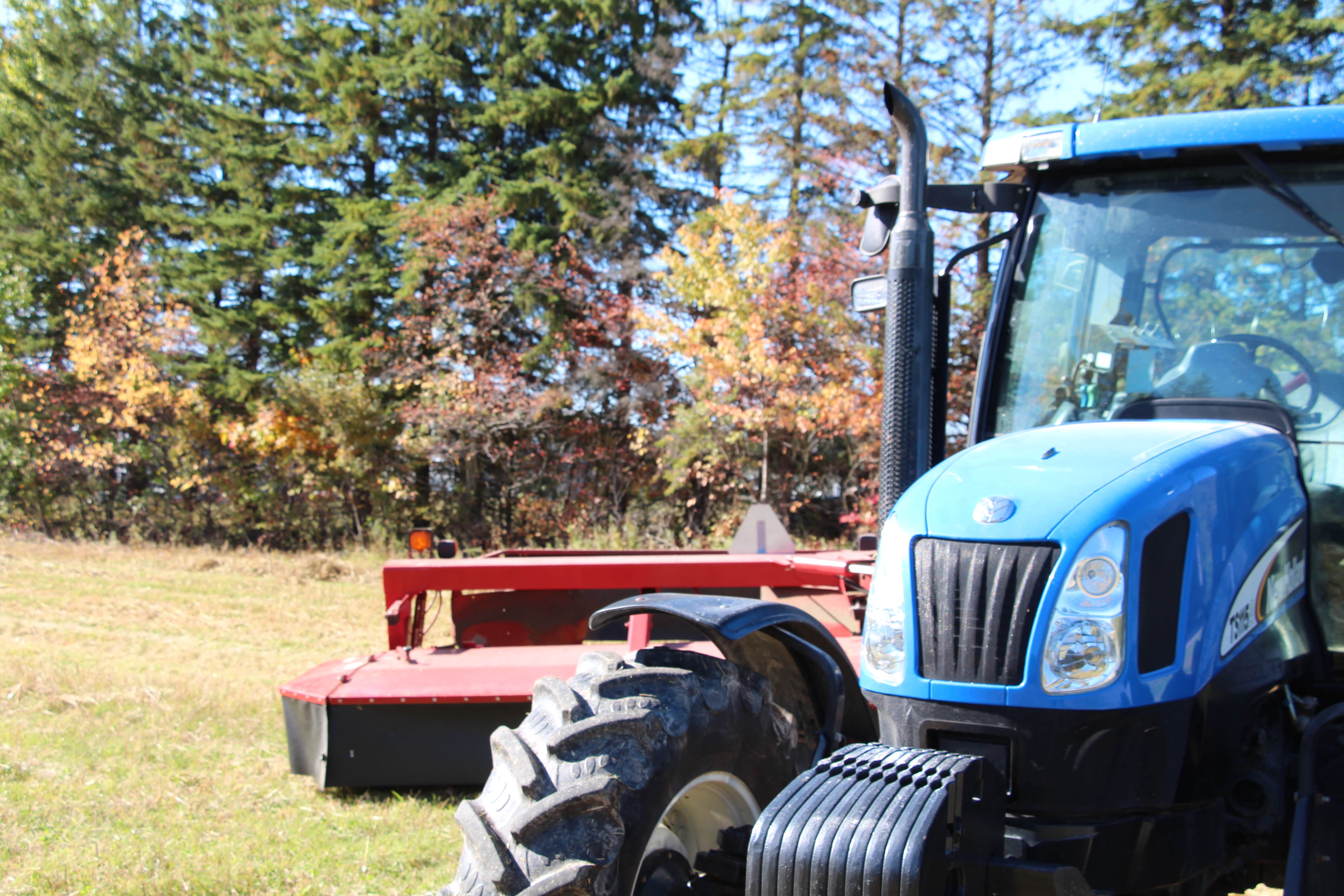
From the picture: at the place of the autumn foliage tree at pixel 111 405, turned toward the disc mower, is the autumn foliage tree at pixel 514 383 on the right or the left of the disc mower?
left

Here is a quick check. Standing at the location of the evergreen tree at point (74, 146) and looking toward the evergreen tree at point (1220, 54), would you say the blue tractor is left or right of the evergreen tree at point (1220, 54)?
right

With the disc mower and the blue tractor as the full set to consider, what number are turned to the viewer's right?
0

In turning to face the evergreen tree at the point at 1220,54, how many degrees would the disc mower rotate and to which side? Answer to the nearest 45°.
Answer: approximately 135° to its left

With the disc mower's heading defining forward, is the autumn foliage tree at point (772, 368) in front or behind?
behind

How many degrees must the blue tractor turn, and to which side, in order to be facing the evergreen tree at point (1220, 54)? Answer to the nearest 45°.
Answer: approximately 135° to its right

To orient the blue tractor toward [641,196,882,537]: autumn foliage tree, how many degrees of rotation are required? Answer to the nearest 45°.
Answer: approximately 135° to its right

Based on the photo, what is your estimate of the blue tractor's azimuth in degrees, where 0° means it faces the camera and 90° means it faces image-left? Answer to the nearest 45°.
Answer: approximately 45°

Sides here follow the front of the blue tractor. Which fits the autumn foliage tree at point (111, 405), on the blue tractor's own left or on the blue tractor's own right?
on the blue tractor's own right

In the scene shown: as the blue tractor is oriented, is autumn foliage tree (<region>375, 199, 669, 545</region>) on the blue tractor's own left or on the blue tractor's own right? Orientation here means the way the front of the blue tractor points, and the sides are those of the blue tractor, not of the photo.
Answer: on the blue tractor's own right

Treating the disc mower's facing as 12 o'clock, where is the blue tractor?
The blue tractor is roughly at 11 o'clock from the disc mower.
